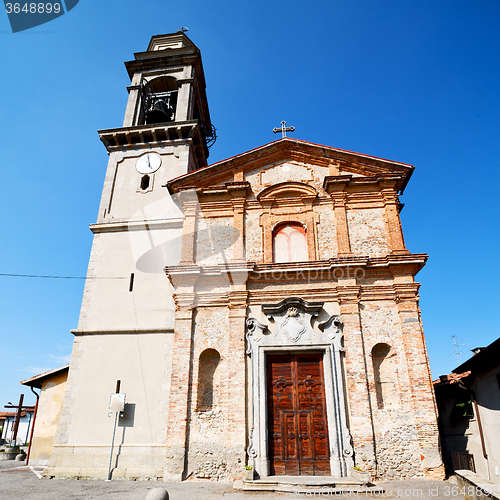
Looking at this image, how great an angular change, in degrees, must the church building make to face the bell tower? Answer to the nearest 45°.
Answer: approximately 90° to its right

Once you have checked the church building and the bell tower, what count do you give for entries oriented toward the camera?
2

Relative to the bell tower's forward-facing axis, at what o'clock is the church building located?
The church building is roughly at 10 o'clock from the bell tower.

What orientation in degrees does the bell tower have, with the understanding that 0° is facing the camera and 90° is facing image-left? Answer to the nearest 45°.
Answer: approximately 0°

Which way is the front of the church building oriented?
toward the camera

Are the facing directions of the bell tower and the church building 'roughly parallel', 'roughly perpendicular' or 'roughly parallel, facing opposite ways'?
roughly parallel
